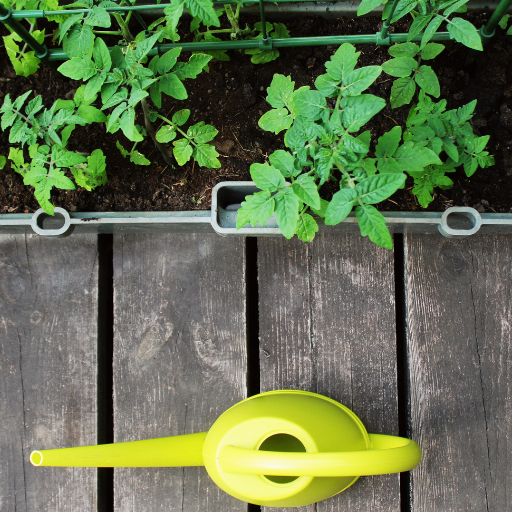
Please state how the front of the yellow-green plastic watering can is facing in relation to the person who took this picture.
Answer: facing to the left of the viewer
